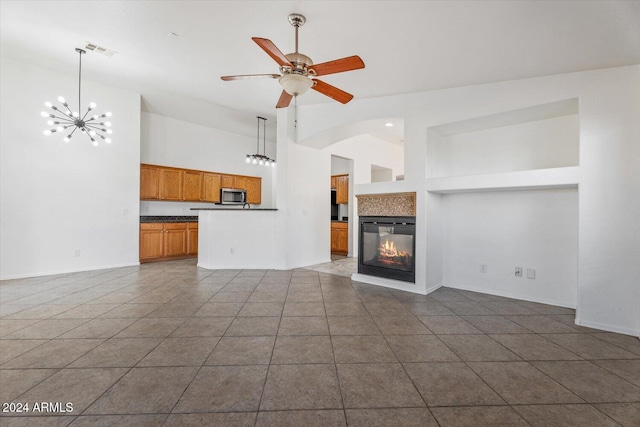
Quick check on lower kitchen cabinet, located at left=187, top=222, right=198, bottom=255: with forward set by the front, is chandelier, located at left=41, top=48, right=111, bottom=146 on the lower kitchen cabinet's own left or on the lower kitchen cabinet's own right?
on the lower kitchen cabinet's own right

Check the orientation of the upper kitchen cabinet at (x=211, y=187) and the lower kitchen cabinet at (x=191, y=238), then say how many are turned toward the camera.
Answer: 2

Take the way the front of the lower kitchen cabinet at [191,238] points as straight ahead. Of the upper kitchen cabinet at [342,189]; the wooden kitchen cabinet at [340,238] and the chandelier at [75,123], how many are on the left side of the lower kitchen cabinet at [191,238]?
2

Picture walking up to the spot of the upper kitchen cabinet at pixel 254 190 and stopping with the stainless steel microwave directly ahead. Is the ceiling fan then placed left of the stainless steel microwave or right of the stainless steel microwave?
left

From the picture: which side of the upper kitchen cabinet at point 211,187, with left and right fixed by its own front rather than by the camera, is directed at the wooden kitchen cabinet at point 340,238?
left
